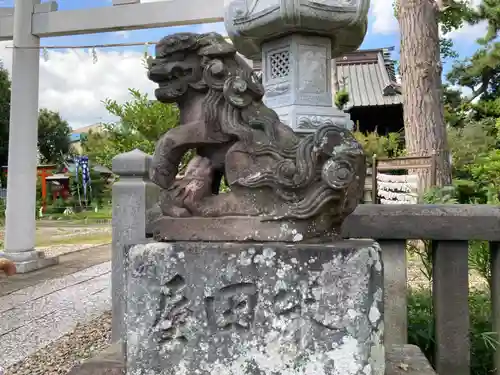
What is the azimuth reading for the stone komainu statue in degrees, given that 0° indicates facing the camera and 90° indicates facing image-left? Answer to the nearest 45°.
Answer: approximately 90°

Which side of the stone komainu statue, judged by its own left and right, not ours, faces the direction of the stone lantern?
right

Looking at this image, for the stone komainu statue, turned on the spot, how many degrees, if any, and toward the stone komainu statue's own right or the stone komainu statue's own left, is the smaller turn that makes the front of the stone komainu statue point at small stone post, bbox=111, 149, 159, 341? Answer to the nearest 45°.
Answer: approximately 45° to the stone komainu statue's own right

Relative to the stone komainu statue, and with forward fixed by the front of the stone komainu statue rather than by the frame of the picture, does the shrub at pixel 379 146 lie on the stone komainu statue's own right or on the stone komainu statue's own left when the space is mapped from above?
on the stone komainu statue's own right

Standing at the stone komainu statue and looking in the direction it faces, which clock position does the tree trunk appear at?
The tree trunk is roughly at 4 o'clock from the stone komainu statue.
